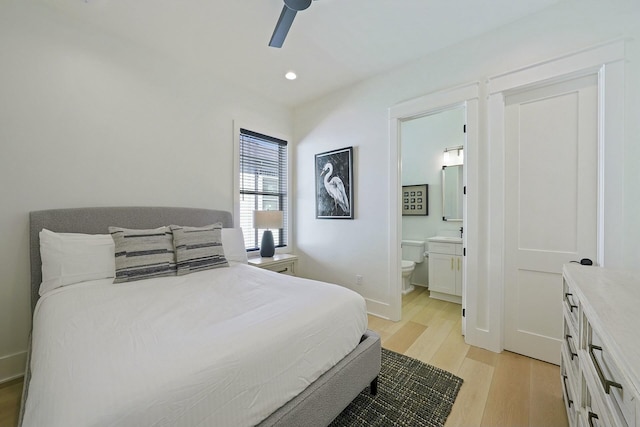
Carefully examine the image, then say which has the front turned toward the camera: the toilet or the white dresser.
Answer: the toilet

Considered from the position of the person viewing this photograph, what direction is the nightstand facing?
facing the viewer and to the right of the viewer

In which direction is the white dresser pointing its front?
to the viewer's left

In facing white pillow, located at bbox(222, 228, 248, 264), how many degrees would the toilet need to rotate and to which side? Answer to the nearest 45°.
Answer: approximately 45° to its right

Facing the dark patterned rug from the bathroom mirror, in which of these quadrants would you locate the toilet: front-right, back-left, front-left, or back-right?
front-right

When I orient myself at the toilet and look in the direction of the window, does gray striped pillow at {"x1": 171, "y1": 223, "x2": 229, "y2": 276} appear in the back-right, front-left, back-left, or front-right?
front-left

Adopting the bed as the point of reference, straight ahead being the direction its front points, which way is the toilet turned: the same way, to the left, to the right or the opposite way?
to the right

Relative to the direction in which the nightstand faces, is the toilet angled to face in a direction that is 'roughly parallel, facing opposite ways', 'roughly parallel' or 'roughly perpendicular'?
roughly perpendicular

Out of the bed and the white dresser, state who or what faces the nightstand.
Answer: the white dresser

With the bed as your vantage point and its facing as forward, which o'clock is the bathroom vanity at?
The bathroom vanity is roughly at 10 o'clock from the bed.

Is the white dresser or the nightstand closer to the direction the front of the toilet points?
the white dresser

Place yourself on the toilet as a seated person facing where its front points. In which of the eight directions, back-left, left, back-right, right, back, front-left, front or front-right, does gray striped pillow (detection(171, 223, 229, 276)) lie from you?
front-right

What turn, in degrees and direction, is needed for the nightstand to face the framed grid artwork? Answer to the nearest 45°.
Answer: approximately 45° to its left

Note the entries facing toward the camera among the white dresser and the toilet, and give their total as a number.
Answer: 1
